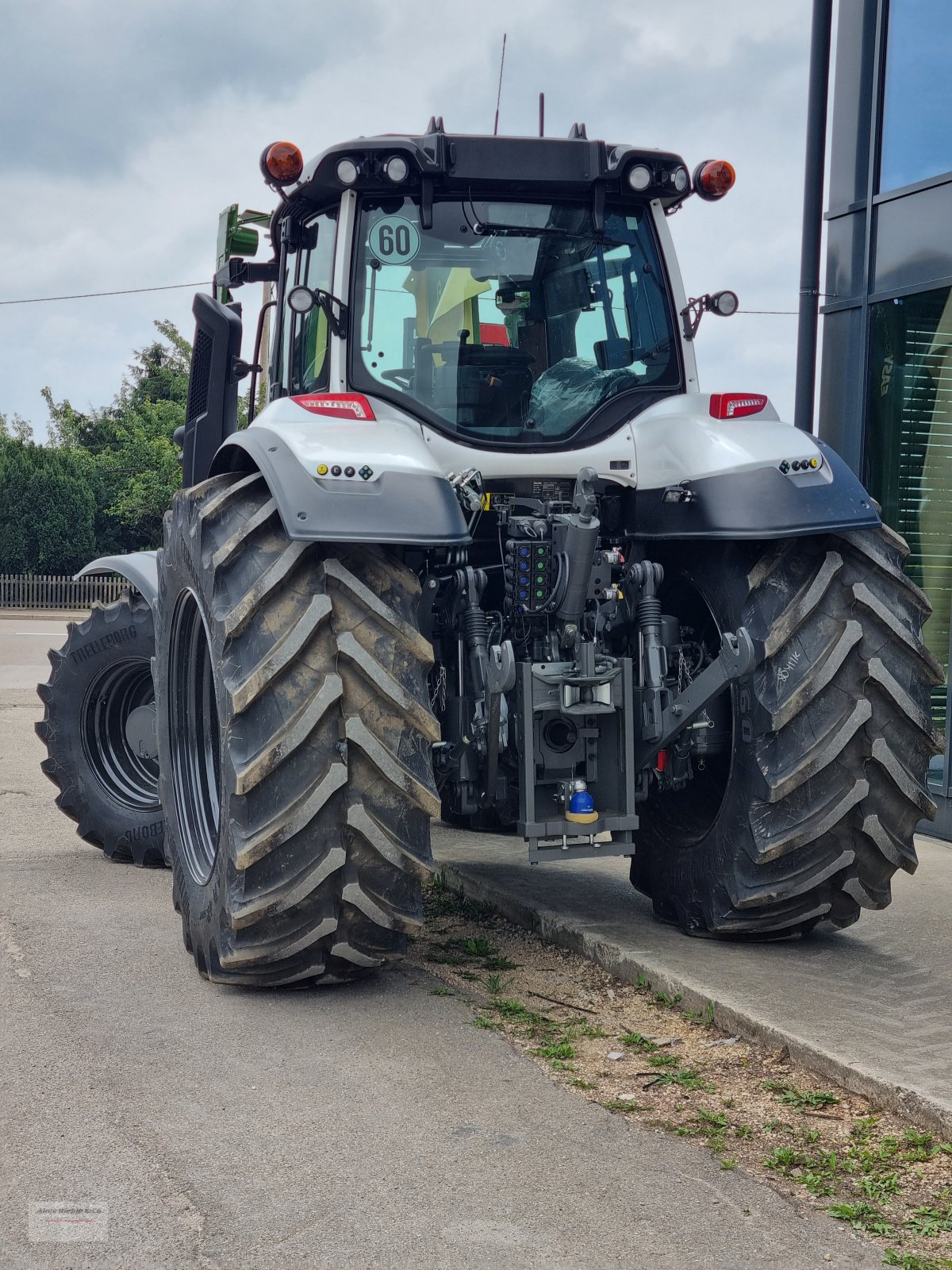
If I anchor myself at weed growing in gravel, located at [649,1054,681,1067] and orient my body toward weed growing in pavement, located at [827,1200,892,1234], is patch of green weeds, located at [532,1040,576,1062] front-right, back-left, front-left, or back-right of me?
back-right

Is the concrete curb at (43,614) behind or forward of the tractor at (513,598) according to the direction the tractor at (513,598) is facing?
forward

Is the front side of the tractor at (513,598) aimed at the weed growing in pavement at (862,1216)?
no

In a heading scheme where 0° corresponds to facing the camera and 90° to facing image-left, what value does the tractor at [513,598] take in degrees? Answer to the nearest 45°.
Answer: approximately 135°

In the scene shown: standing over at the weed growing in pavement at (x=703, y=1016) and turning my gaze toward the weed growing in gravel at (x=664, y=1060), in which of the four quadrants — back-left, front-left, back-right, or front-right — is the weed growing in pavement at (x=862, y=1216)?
front-left

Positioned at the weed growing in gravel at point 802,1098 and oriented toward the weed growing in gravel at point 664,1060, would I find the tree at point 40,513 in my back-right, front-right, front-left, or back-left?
front-right
